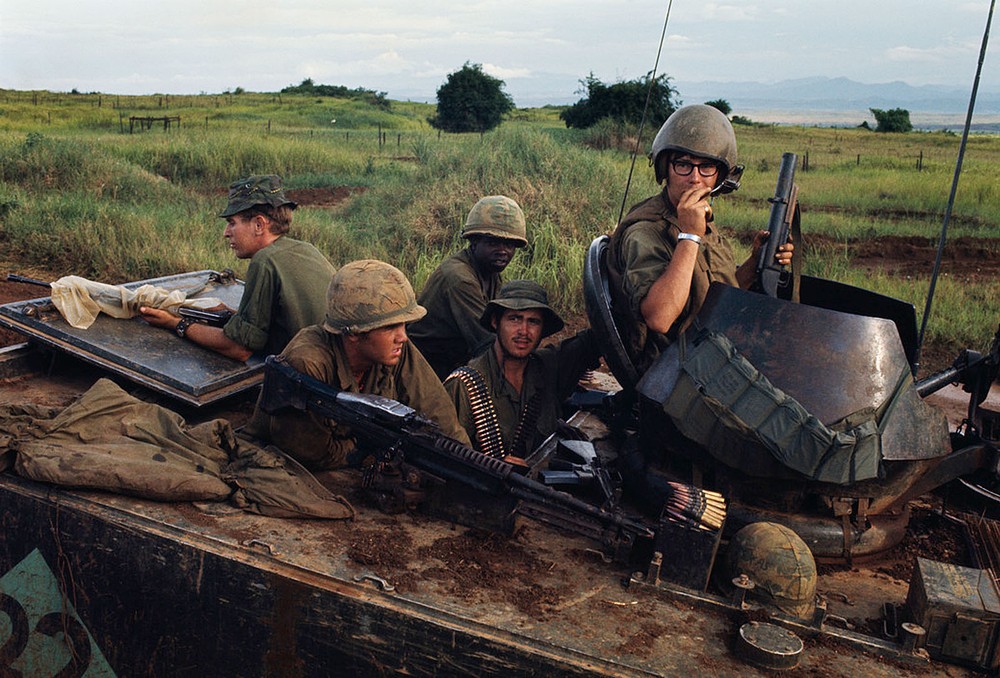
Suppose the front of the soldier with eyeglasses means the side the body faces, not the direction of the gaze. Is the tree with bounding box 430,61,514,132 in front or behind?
behind

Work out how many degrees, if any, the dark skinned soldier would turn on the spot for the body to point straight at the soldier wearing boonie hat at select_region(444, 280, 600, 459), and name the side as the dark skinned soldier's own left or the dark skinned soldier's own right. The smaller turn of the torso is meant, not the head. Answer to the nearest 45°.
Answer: approximately 45° to the dark skinned soldier's own right

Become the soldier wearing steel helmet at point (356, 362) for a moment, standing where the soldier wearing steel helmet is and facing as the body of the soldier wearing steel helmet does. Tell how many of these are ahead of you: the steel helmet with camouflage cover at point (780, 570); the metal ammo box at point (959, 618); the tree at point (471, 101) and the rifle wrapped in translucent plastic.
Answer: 2

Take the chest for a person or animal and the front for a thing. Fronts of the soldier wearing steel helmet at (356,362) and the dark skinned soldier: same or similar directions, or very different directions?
same or similar directions

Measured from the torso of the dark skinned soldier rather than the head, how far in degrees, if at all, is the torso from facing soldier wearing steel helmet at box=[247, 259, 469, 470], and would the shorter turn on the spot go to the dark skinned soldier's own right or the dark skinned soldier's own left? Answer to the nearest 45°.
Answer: approximately 45° to the dark skinned soldier's own right

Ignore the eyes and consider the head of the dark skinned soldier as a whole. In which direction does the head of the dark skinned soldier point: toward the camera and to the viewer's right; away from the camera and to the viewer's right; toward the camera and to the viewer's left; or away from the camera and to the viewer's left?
toward the camera and to the viewer's right

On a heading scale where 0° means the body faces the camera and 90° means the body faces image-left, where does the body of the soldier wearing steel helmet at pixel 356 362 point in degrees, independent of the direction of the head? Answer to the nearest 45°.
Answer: approximately 315°

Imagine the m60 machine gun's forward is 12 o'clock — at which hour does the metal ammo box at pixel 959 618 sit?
The metal ammo box is roughly at 1 o'clock from the m60 machine gun.

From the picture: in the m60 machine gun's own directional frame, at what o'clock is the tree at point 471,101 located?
The tree is roughly at 9 o'clock from the m60 machine gun.

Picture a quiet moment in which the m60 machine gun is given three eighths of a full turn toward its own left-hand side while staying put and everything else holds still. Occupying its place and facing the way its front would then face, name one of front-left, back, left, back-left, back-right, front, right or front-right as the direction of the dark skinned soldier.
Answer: front-right

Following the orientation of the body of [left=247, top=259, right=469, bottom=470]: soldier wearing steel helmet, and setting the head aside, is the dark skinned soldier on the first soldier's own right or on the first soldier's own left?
on the first soldier's own left

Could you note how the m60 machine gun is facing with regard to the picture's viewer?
facing to the right of the viewer

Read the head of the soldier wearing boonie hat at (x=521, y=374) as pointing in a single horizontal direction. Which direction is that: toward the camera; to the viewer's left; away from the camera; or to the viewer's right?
toward the camera

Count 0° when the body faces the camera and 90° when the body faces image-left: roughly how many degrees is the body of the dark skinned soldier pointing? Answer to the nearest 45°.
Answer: approximately 315°
